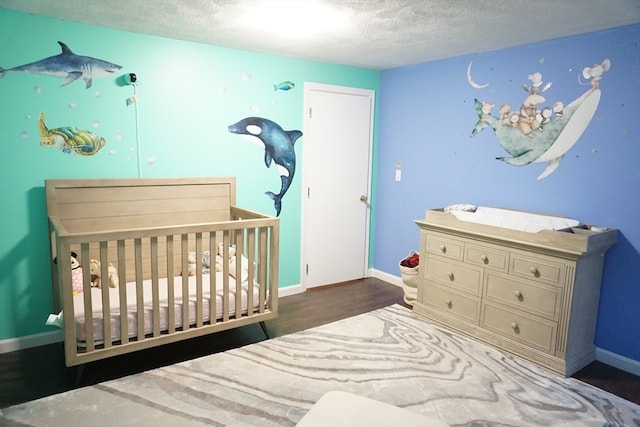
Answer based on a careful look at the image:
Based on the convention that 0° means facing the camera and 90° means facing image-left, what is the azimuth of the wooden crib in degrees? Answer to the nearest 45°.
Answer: approximately 315°

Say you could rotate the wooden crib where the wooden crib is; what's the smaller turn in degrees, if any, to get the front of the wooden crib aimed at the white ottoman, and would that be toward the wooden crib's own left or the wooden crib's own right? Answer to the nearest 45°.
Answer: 0° — it already faces it

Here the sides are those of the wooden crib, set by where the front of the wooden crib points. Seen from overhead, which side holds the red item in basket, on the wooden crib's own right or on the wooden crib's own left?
on the wooden crib's own left

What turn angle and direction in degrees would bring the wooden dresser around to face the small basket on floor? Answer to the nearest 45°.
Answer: approximately 90° to its right

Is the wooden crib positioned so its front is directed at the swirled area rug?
yes

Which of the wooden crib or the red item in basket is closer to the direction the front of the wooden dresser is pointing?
the wooden crib

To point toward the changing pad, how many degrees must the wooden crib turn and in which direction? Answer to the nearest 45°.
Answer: approximately 45° to its left
